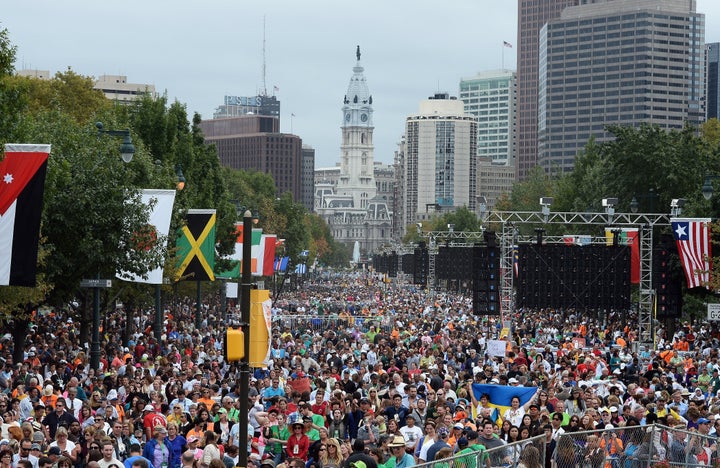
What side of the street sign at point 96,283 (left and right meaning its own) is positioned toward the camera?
front

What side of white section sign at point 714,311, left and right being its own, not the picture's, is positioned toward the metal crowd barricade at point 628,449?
front

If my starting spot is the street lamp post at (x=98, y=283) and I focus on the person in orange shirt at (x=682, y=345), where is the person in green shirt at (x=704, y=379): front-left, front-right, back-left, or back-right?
front-right

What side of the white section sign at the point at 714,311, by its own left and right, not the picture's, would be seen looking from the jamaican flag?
right

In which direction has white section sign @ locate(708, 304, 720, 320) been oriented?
toward the camera

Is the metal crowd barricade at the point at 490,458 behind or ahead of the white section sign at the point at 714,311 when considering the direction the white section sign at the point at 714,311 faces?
ahead

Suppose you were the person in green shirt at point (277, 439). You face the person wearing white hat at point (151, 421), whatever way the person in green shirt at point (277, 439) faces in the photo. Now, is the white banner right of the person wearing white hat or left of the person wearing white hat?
right

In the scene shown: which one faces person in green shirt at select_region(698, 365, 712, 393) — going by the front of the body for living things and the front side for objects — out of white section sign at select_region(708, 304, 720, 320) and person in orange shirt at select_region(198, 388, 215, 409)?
the white section sign
